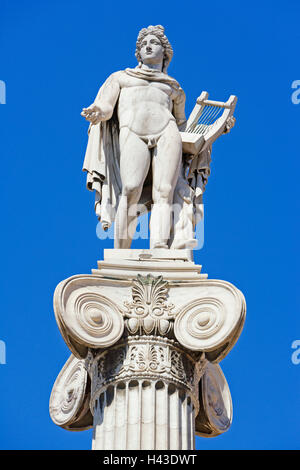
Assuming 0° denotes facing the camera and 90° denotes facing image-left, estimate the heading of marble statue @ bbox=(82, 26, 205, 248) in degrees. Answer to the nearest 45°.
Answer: approximately 0°
